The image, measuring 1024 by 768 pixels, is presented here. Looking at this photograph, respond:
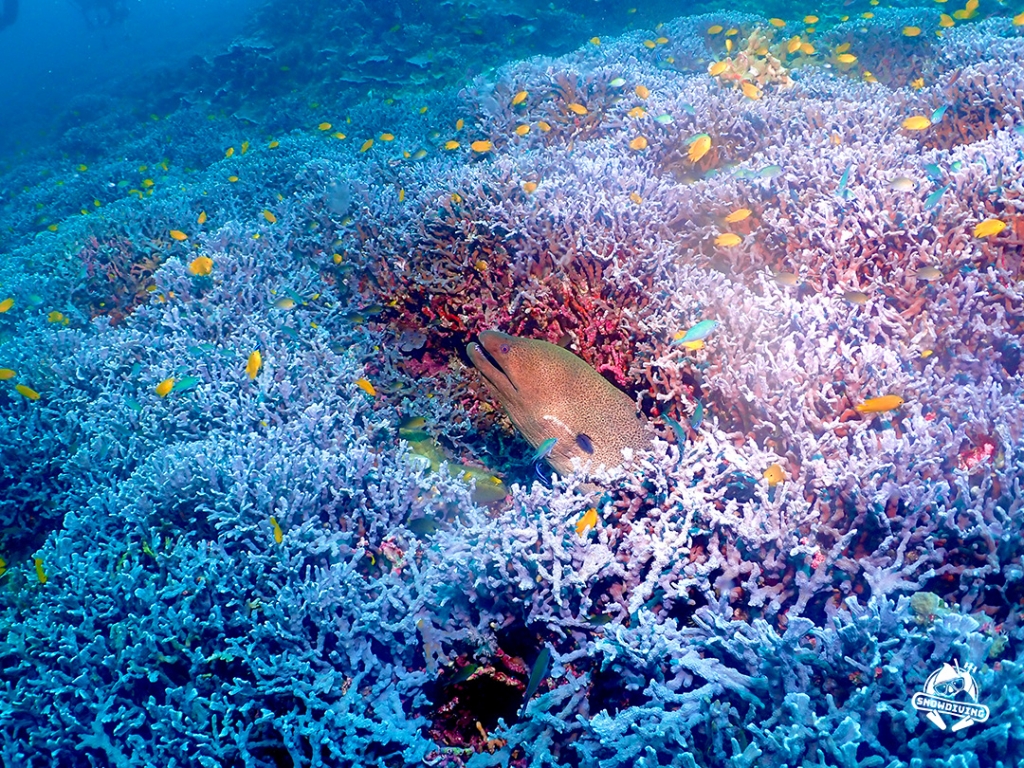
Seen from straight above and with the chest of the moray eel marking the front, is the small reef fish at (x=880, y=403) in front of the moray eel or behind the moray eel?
behind

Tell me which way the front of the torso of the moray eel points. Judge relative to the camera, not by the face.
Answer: to the viewer's left

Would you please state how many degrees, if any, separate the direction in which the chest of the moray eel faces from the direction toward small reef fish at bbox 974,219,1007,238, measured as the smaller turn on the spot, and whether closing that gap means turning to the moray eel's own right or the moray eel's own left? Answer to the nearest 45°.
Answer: approximately 180°

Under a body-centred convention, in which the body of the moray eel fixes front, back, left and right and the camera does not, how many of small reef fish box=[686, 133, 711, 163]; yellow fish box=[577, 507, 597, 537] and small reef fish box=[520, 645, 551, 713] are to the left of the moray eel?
2

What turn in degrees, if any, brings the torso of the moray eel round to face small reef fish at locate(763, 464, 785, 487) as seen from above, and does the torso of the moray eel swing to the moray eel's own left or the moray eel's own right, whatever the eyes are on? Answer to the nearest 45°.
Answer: approximately 135° to the moray eel's own left

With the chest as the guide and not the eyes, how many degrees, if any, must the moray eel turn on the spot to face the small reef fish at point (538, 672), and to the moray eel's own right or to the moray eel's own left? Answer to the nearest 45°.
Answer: approximately 90° to the moray eel's own left

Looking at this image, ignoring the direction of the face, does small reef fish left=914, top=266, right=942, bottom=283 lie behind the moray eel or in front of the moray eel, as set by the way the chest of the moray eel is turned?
behind

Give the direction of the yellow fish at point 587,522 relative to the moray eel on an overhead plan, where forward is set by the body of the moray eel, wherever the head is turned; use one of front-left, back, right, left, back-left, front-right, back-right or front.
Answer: left
